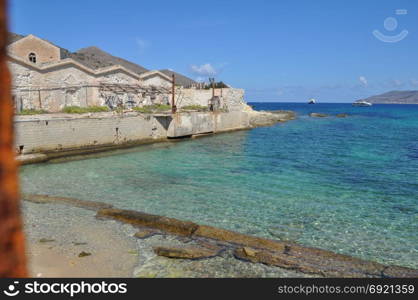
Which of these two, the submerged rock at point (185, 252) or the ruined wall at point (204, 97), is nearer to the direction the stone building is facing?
the submerged rock

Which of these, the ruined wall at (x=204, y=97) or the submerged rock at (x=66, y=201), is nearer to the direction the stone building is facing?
the submerged rock

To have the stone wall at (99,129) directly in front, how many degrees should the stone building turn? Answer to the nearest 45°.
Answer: approximately 45° to its right

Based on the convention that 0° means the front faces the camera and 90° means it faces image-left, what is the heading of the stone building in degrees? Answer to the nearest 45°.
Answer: approximately 315°

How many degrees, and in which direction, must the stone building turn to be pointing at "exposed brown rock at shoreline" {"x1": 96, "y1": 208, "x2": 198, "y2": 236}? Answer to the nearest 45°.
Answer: approximately 45° to its right

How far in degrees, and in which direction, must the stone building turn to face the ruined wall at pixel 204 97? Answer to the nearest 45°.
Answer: approximately 90° to its left

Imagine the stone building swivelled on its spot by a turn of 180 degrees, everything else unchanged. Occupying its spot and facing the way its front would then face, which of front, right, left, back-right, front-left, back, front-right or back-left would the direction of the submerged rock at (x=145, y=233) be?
back-left

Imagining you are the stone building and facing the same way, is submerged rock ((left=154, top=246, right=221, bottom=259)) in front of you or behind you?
in front

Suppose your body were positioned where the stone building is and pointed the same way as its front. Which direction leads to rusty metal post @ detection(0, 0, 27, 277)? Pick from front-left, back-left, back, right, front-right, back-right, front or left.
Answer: front-right

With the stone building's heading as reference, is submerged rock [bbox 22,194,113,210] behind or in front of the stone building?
in front
